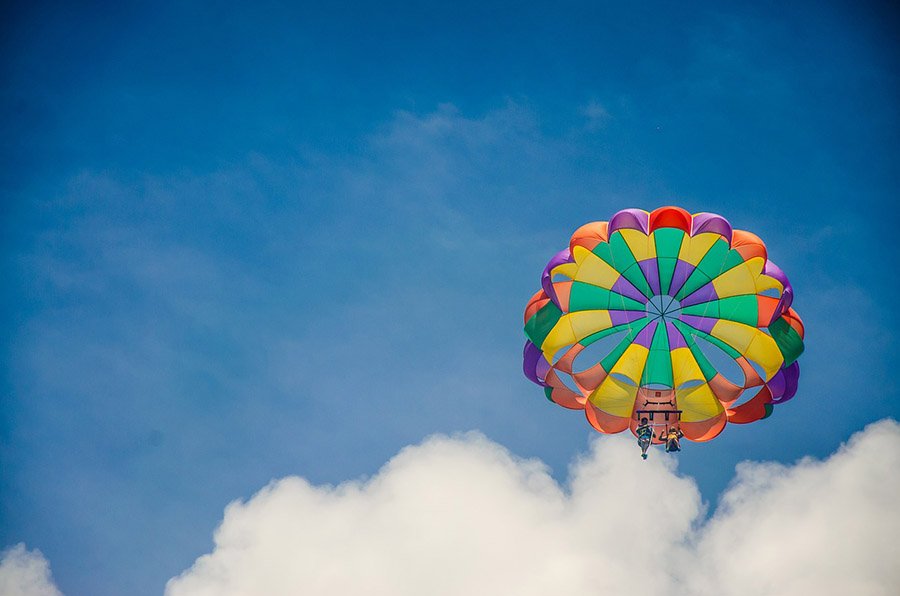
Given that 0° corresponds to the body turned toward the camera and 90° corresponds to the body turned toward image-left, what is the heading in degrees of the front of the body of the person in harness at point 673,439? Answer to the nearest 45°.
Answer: approximately 0°

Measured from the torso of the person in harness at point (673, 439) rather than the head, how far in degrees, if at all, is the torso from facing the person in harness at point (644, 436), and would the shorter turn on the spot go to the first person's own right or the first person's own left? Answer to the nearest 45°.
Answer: approximately 90° to the first person's own right
